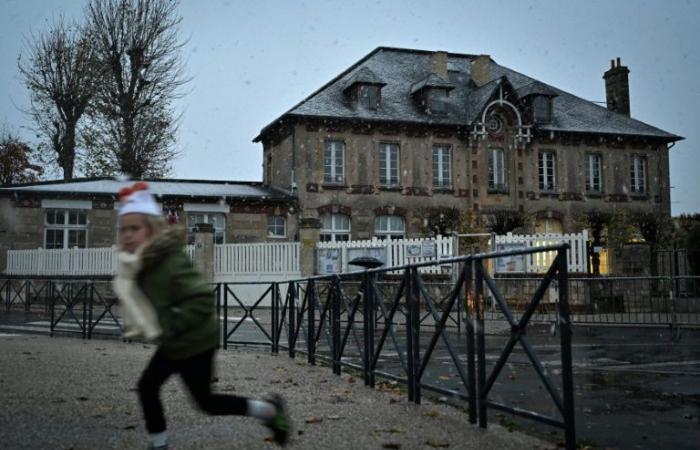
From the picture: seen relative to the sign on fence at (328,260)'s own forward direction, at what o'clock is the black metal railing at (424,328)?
The black metal railing is roughly at 12 o'clock from the sign on fence.

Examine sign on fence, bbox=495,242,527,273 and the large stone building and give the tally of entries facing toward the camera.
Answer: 2

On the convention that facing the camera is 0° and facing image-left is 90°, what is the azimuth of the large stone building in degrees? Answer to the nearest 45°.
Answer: approximately 0°

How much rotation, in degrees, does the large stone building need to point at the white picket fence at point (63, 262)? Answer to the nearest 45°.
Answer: approximately 45° to its right
